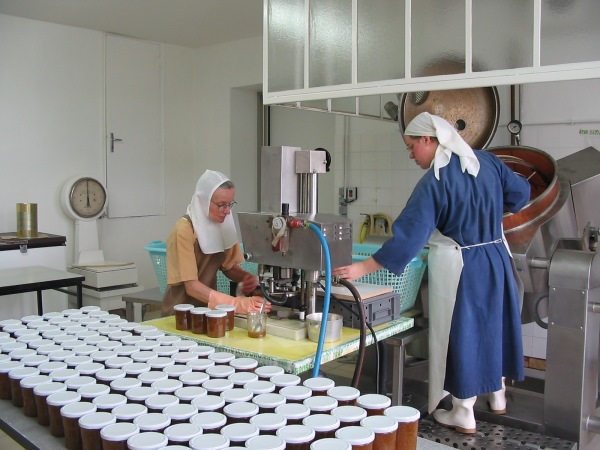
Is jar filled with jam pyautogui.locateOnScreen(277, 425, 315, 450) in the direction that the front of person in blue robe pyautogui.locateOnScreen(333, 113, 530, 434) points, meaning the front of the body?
no

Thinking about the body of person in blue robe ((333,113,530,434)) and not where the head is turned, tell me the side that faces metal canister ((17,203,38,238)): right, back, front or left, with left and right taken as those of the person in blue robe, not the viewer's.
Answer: front

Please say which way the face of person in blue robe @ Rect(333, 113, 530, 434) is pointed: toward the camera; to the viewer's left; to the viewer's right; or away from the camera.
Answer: to the viewer's left

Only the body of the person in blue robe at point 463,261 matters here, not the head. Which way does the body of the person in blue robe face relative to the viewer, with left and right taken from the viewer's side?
facing away from the viewer and to the left of the viewer

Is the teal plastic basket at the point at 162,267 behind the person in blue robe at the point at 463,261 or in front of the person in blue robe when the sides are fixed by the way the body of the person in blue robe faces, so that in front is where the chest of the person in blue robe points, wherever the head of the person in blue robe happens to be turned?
in front

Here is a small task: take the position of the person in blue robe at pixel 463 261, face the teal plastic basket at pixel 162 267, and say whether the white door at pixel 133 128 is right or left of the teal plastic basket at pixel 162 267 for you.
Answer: right

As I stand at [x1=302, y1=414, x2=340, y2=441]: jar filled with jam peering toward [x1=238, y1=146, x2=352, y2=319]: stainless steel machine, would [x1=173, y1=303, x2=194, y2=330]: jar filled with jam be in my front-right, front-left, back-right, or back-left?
front-left

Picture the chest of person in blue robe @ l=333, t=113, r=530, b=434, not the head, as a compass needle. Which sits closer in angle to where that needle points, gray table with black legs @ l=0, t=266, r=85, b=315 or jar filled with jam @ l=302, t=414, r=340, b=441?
the gray table with black legs
